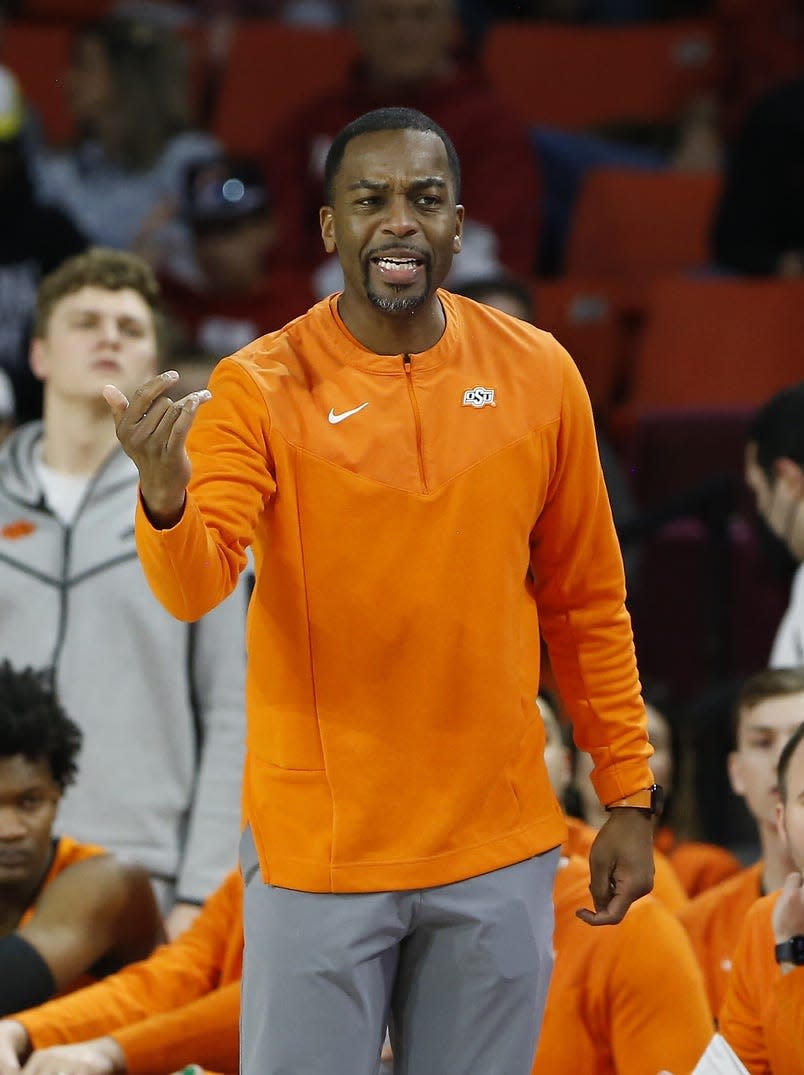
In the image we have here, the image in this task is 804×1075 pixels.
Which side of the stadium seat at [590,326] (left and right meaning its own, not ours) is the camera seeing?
front

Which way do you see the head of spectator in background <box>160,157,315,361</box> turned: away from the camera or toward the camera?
toward the camera

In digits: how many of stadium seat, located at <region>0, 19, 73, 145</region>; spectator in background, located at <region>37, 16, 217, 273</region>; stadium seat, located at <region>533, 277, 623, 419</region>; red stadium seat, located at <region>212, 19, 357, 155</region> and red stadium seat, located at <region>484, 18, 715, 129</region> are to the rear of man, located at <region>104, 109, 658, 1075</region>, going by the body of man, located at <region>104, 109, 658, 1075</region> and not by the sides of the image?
5

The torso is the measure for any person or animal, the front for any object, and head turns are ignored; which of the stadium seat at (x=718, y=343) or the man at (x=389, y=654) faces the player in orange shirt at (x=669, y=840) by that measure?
the stadium seat

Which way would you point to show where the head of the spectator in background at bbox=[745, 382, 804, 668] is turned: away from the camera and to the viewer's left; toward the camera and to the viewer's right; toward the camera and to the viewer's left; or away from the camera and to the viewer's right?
toward the camera and to the viewer's left

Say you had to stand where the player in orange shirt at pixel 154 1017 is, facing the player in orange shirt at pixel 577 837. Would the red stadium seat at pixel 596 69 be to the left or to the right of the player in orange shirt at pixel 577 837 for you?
left

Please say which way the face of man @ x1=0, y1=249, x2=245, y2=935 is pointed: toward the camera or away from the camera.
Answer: toward the camera

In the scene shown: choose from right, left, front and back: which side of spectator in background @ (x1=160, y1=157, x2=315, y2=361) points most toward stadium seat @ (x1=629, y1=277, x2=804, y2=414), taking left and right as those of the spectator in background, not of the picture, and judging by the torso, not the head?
left

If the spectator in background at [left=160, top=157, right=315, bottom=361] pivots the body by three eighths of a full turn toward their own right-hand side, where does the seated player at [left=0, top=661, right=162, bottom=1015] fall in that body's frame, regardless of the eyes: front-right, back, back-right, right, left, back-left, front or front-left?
back-left

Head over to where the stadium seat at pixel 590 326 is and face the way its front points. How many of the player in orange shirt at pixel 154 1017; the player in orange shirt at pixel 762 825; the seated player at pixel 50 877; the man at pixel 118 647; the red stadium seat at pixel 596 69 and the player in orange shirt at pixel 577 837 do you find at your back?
1

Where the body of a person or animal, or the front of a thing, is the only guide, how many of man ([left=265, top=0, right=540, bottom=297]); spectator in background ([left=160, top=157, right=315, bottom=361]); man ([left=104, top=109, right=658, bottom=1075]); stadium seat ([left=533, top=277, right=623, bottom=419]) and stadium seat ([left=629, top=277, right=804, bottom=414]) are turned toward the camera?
5

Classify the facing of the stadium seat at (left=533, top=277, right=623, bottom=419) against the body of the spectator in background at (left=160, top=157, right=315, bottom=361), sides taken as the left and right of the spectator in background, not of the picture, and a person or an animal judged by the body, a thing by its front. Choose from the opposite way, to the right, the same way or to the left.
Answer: the same way

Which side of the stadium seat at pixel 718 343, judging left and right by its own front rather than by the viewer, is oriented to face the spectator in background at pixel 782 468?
front

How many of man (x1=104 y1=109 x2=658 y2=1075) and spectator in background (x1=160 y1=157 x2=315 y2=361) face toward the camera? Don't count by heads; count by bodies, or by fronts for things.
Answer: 2

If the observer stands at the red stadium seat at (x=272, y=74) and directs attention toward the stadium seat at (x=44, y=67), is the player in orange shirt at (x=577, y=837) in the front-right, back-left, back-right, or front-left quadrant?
back-left

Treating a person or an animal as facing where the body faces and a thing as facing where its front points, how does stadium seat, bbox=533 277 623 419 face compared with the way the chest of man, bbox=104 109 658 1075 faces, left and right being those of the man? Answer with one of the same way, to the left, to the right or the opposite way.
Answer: the same way

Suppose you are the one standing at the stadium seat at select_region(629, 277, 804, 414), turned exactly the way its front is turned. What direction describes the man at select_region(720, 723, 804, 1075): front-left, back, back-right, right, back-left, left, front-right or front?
front

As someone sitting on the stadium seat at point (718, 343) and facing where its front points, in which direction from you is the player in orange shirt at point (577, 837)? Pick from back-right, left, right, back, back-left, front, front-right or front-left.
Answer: front

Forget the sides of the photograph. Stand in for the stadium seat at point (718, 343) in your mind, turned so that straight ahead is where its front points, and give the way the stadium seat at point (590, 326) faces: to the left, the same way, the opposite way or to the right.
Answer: the same way
